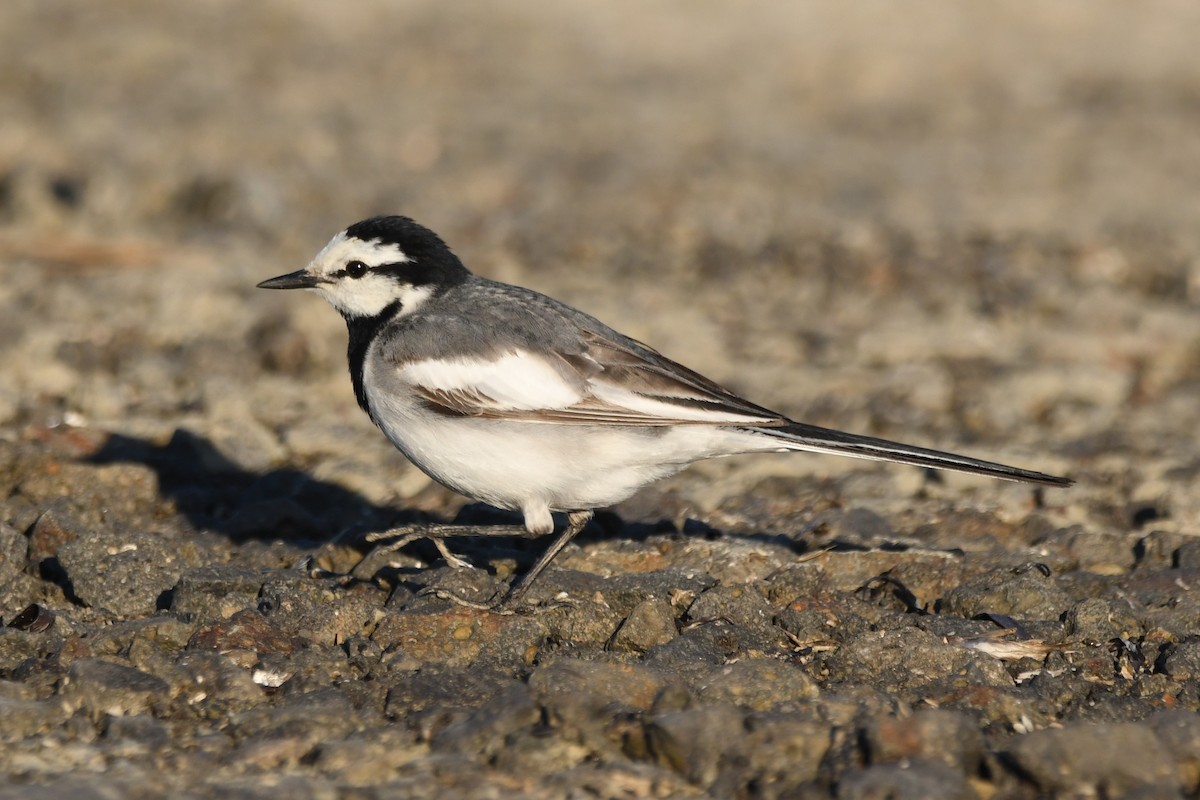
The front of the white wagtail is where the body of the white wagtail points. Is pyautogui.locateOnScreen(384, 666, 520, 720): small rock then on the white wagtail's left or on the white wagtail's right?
on the white wagtail's left

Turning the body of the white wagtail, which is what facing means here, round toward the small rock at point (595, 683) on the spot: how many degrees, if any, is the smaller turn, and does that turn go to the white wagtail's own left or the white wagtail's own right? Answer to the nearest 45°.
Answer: approximately 90° to the white wagtail's own left

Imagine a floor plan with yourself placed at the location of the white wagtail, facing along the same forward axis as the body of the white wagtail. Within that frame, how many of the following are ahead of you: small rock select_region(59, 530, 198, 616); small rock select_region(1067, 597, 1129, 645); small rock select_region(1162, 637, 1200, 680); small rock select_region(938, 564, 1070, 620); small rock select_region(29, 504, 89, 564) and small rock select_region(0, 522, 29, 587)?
3

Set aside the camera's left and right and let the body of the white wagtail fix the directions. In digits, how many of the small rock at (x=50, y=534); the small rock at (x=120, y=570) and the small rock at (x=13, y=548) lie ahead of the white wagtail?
3

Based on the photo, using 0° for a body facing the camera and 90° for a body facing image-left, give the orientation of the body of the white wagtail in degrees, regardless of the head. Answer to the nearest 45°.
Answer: approximately 90°

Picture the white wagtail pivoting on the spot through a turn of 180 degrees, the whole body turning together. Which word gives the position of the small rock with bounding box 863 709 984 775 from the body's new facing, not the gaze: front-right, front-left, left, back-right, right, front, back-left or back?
front-right

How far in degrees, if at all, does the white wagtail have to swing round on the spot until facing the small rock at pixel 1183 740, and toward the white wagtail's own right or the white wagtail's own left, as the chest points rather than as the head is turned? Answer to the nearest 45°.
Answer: approximately 135° to the white wagtail's own left

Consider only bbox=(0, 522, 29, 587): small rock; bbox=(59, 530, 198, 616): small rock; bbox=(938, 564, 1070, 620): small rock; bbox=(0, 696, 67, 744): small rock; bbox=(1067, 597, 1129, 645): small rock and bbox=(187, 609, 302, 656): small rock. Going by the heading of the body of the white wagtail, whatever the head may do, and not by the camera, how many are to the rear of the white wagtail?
2

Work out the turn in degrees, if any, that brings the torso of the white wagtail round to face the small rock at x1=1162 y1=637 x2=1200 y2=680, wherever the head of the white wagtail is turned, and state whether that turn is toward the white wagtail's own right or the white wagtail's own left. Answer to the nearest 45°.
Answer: approximately 180°

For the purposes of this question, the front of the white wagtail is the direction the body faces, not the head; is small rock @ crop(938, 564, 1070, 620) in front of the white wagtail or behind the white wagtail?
behind

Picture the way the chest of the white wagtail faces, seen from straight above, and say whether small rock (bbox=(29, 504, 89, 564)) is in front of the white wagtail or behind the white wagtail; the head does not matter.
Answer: in front

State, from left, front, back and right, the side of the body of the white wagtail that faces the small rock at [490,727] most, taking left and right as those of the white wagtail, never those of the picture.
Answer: left
